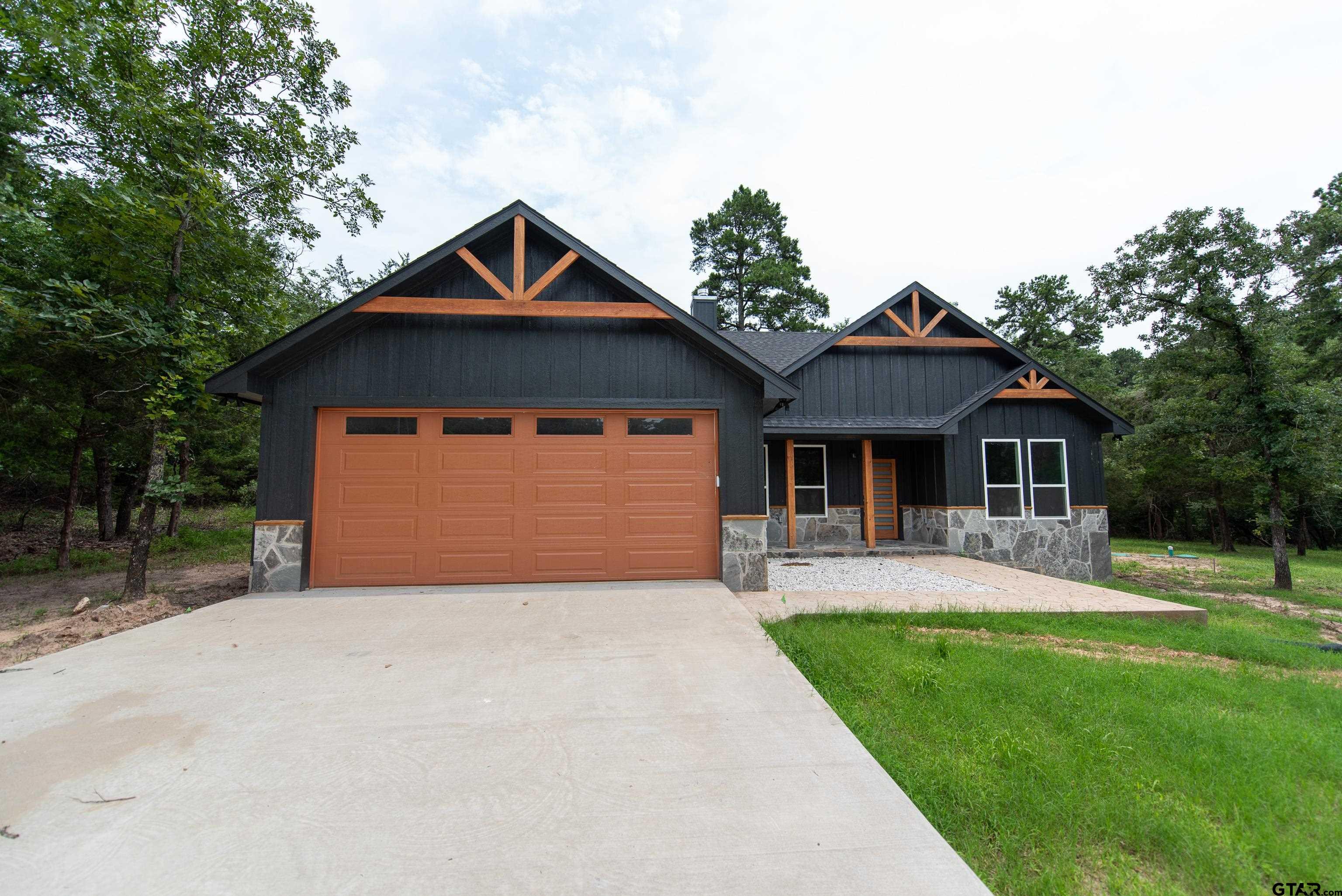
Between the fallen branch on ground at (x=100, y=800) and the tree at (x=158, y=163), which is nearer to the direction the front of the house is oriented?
the fallen branch on ground

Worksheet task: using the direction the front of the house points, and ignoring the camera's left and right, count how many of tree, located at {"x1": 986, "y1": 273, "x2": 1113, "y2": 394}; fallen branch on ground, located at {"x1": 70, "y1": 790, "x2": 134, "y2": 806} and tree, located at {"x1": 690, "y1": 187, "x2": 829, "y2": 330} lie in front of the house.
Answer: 1

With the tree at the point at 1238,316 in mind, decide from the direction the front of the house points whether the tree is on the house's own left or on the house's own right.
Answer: on the house's own left

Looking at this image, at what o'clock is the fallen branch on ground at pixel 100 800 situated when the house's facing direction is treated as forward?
The fallen branch on ground is roughly at 12 o'clock from the house.

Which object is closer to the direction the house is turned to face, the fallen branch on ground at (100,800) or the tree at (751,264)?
the fallen branch on ground

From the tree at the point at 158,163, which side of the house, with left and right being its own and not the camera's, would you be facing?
right

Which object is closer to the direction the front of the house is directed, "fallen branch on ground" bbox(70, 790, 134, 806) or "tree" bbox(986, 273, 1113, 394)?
the fallen branch on ground

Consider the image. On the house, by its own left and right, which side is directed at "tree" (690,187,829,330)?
back

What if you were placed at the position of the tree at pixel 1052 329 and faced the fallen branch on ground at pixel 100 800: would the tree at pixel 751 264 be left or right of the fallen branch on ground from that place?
right

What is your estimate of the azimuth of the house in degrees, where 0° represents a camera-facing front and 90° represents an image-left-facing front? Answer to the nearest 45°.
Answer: approximately 0°

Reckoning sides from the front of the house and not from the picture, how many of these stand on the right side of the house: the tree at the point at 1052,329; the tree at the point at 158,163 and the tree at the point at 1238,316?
1
